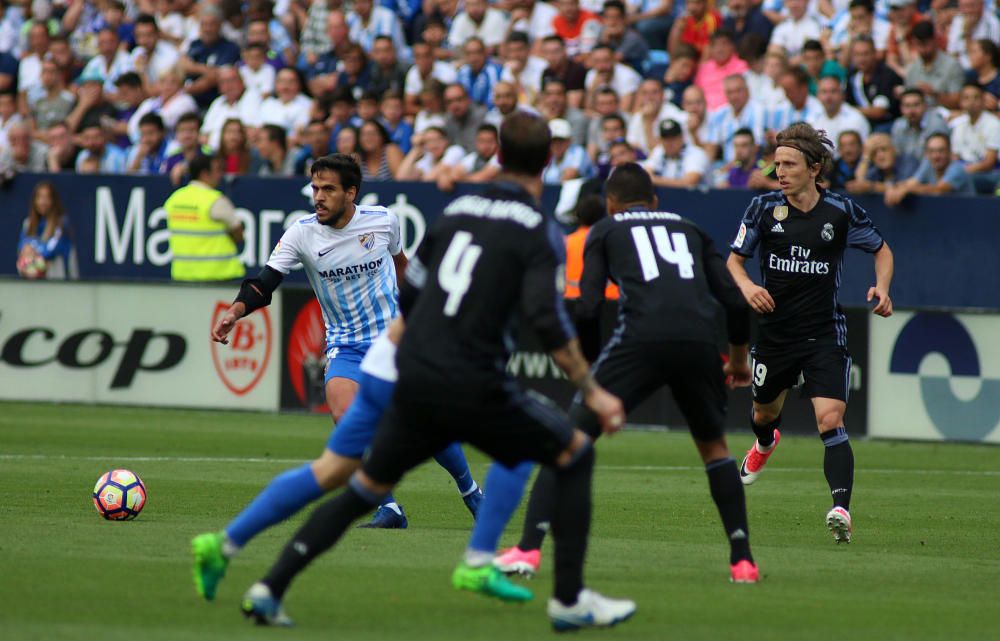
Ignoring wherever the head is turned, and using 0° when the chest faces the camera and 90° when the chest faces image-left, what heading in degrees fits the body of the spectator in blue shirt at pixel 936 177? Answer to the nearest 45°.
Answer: approximately 45°

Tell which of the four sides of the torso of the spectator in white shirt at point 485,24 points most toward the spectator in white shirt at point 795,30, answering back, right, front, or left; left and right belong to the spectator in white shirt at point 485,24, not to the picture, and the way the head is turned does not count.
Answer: left

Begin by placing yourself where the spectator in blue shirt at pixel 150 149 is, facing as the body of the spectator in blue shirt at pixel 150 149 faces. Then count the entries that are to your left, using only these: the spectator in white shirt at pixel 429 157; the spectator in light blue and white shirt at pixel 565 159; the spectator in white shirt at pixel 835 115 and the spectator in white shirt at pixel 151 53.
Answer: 3

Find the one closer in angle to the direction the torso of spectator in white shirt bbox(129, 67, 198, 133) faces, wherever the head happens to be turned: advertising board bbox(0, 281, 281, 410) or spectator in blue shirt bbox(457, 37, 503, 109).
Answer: the advertising board

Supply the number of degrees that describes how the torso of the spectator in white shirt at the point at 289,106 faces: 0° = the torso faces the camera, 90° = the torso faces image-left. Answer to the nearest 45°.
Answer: approximately 0°

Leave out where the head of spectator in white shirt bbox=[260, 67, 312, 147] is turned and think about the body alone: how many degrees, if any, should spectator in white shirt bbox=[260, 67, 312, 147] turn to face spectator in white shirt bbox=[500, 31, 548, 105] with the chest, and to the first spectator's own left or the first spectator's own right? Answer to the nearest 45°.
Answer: approximately 90° to the first spectator's own left

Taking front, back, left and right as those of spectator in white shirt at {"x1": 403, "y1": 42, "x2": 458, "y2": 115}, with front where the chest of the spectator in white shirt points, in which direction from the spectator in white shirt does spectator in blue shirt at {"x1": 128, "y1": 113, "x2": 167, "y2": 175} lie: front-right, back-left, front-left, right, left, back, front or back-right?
right

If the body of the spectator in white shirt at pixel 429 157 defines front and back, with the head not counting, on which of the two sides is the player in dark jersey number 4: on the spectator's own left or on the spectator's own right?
on the spectator's own left

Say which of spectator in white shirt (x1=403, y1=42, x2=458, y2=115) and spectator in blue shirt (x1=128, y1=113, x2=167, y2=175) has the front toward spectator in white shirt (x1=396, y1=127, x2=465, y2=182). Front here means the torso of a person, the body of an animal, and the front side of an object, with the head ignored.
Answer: spectator in white shirt (x1=403, y1=42, x2=458, y2=115)
